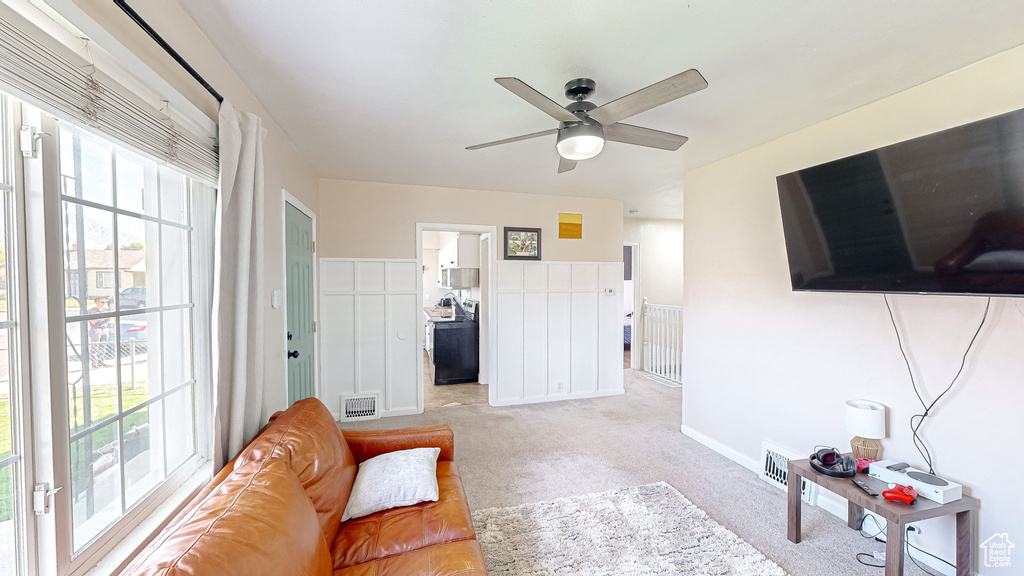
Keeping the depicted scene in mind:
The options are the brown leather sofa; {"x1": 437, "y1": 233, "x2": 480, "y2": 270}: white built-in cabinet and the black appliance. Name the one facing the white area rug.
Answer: the brown leather sofa

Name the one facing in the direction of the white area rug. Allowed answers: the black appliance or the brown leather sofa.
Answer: the brown leather sofa

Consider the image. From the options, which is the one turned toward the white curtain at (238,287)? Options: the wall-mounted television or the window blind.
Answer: the wall-mounted television

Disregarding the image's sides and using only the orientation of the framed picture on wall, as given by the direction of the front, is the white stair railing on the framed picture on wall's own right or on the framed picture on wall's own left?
on the framed picture on wall's own left

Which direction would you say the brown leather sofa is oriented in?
to the viewer's right

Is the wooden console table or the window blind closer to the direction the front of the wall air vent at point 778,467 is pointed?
the window blind

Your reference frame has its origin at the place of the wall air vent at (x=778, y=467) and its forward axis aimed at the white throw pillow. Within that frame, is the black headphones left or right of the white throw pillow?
left
